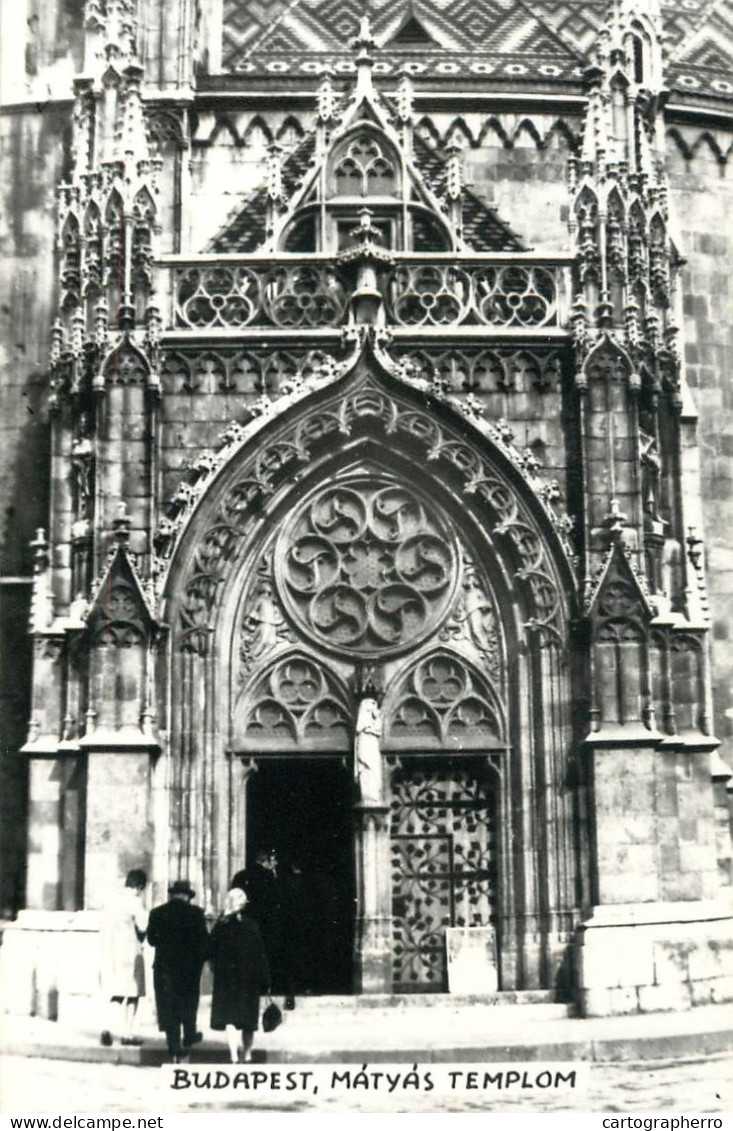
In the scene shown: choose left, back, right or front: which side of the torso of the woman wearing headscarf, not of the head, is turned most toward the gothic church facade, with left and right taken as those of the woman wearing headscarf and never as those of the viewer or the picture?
front

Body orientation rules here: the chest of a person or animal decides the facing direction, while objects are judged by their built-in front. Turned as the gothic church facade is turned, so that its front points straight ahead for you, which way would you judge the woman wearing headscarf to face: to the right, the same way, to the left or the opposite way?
the opposite way

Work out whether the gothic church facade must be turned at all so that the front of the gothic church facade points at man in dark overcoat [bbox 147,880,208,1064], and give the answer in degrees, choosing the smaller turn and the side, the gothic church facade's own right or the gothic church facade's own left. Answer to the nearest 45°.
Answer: approximately 45° to the gothic church facade's own right

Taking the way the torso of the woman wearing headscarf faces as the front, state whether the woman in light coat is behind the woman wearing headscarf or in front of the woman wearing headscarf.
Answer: in front

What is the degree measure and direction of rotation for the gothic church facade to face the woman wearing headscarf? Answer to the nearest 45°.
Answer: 0° — it already faces them

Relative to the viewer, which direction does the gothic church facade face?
toward the camera

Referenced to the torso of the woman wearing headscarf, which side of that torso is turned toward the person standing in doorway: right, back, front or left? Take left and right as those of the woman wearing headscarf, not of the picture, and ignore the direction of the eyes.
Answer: front

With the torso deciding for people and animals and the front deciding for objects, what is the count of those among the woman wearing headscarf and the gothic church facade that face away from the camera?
1

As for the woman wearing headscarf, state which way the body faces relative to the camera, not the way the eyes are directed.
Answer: away from the camera
